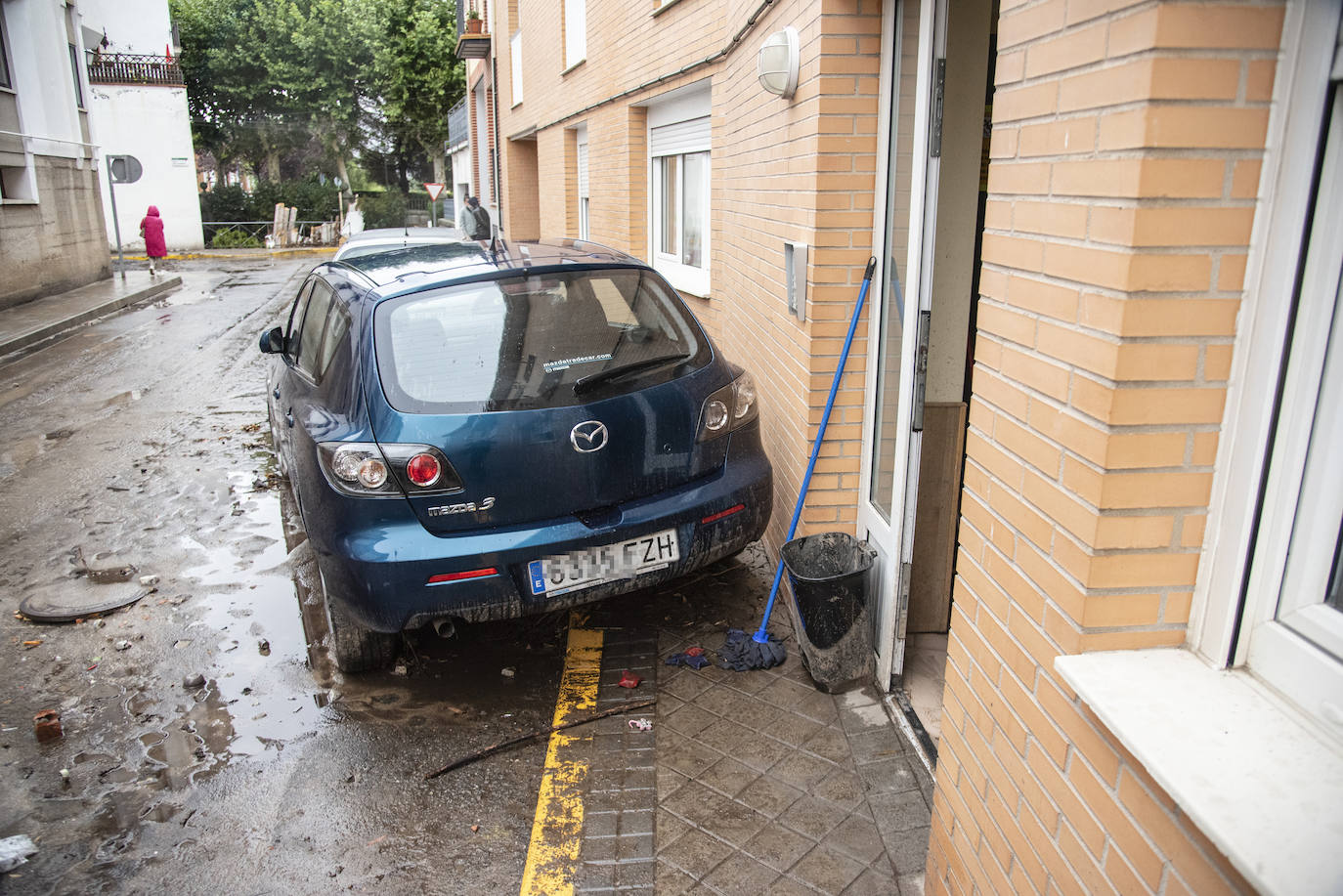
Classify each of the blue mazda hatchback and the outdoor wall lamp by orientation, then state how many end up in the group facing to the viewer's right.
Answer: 0

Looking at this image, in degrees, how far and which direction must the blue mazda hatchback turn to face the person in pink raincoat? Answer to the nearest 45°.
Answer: approximately 45° to its right

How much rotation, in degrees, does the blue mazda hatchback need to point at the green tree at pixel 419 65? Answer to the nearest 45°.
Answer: approximately 45° to its right

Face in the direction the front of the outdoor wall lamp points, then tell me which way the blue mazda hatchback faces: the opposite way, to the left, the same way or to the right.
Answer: to the right

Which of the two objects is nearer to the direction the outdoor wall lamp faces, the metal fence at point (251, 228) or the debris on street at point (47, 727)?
the debris on street

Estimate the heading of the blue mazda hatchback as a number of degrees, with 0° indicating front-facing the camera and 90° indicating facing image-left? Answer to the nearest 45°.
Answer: approximately 135°

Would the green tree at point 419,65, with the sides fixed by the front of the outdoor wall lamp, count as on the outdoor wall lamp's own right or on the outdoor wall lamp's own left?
on the outdoor wall lamp's own right

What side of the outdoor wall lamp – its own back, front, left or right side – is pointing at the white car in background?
right

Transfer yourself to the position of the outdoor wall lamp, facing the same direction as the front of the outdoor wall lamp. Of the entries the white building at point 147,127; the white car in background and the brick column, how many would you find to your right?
2

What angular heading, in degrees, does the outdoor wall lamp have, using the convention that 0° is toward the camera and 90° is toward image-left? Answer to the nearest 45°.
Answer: approximately 45°

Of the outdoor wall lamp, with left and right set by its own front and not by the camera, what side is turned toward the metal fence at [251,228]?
right

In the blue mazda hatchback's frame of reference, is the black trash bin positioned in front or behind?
behind

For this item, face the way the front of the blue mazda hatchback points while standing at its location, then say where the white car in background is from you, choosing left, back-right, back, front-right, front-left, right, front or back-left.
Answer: front-right

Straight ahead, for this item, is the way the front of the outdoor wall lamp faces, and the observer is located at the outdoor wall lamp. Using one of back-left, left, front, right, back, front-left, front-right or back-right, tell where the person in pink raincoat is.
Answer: right
